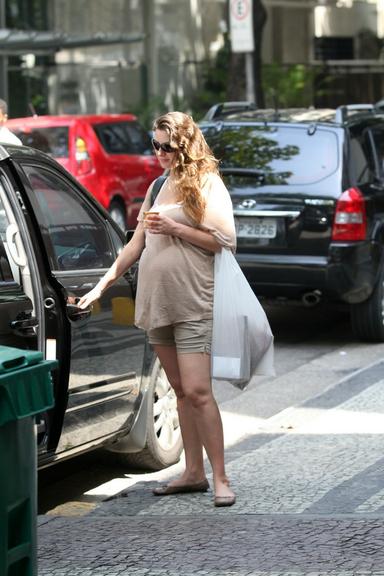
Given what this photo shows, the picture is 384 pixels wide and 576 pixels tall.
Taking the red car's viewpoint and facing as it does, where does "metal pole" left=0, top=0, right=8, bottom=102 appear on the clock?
The metal pole is roughly at 10 o'clock from the red car.

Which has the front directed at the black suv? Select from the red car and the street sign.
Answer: the street sign

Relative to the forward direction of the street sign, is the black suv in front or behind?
in front

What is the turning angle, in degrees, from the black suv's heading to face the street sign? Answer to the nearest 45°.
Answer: approximately 45° to its left

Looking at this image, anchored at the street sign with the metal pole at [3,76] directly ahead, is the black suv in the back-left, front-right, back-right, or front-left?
back-left

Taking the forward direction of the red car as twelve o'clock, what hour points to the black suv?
The black suv is roughly at 4 o'clock from the red car.

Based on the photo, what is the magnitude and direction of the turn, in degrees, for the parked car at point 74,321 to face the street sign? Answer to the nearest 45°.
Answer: approximately 45° to its left

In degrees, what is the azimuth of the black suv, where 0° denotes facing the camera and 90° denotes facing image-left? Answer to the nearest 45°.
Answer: approximately 225°

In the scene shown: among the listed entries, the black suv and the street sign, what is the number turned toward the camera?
1

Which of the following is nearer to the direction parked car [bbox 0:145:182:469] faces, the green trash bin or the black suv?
the black suv

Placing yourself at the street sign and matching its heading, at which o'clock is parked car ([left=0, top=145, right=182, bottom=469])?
The parked car is roughly at 12 o'clock from the street sign.

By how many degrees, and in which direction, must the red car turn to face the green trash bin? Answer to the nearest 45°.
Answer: approximately 135° to its right

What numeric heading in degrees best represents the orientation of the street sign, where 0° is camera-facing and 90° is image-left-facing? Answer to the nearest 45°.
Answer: approximately 0°
